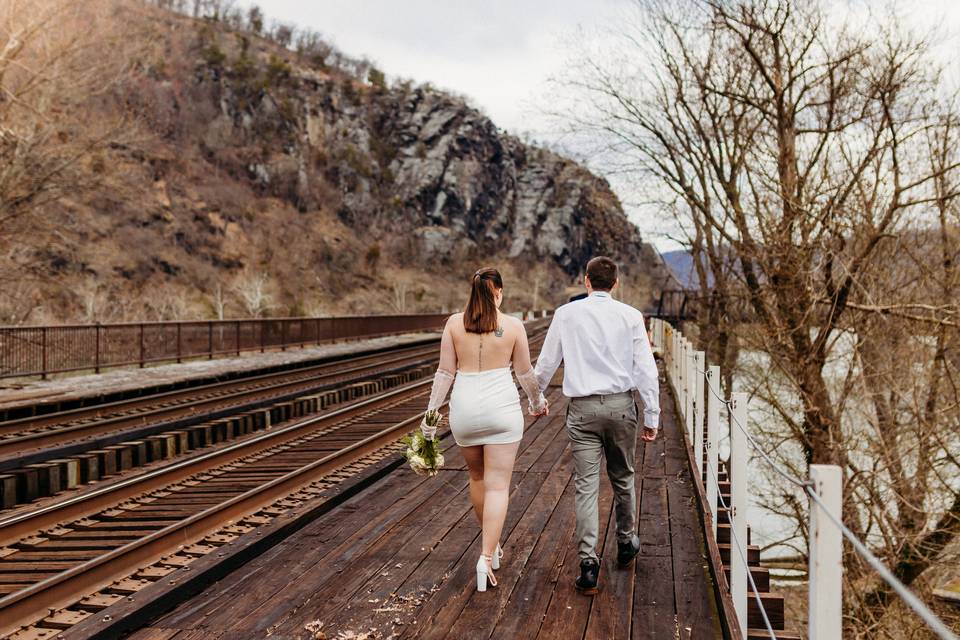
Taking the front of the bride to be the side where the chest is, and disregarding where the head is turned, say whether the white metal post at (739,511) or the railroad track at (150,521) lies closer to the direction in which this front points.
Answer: the railroad track

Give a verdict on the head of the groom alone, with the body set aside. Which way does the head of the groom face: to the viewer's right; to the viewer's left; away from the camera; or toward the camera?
away from the camera

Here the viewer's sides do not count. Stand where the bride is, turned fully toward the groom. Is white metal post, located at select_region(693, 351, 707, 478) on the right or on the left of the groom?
left

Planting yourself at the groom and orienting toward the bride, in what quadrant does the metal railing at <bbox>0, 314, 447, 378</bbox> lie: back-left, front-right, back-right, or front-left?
front-right

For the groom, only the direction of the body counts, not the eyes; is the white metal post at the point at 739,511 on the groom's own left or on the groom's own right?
on the groom's own right

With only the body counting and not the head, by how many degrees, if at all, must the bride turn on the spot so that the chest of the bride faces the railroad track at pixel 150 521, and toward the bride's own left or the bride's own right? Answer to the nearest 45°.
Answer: approximately 45° to the bride's own left

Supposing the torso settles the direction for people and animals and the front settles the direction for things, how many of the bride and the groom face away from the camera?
2

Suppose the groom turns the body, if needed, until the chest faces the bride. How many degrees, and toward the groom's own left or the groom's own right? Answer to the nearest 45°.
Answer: approximately 90° to the groom's own left

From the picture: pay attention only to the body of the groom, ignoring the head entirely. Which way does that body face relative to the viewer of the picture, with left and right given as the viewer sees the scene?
facing away from the viewer

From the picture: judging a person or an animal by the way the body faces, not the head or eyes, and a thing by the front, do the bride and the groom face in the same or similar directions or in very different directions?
same or similar directions

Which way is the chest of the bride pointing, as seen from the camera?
away from the camera

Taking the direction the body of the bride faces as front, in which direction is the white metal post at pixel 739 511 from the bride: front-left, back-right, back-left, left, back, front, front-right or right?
right

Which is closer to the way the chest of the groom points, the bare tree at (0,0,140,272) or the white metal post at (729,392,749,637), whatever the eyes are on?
the bare tree
